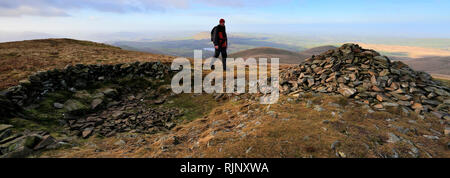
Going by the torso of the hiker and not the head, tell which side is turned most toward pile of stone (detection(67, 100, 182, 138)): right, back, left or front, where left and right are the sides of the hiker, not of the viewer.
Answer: right

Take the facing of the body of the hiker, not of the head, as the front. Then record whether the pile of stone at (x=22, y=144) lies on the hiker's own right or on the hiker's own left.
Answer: on the hiker's own right

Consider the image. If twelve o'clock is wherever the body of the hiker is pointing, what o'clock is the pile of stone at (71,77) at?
The pile of stone is roughly at 4 o'clock from the hiker.

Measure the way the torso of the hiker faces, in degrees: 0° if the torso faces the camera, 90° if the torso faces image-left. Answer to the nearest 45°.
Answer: approximately 315°

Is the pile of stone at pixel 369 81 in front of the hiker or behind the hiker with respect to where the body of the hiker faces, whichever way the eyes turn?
in front
